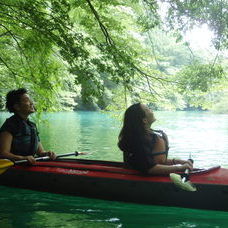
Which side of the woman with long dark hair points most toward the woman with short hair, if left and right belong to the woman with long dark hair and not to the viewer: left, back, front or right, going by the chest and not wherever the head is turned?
back

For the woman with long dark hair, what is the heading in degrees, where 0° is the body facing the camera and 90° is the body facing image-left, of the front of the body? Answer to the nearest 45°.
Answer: approximately 270°

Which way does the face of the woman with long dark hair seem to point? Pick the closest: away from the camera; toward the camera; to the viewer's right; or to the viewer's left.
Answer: to the viewer's right

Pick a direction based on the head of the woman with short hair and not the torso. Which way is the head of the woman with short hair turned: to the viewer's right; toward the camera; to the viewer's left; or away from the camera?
to the viewer's right
